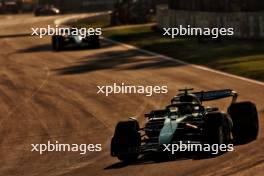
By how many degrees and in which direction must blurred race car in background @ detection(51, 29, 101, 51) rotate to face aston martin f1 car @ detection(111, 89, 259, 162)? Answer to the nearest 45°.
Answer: approximately 45° to its left

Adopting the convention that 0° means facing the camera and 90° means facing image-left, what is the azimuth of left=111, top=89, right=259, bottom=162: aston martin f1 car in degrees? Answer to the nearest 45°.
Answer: approximately 45°

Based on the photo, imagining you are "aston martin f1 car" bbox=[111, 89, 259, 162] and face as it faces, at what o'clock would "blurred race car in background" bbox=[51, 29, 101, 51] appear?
The blurred race car in background is roughly at 4 o'clock from the aston martin f1 car.
